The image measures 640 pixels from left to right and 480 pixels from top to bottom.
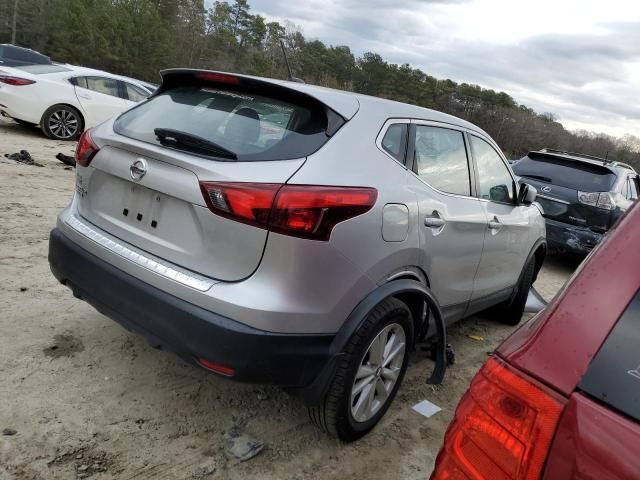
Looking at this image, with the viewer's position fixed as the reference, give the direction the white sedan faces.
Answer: facing away from the viewer and to the right of the viewer

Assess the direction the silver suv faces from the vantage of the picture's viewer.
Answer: facing away from the viewer and to the right of the viewer

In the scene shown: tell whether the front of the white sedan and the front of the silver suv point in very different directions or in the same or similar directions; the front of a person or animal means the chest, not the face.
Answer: same or similar directions

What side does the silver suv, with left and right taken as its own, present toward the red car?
right

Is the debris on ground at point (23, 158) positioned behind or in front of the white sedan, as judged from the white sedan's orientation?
behind

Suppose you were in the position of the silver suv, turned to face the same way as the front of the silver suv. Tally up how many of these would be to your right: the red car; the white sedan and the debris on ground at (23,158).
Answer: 1

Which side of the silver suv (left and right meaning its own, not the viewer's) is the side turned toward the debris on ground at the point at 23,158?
left

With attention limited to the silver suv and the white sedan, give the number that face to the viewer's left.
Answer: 0

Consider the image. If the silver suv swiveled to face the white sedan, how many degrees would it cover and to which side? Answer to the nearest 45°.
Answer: approximately 90° to its left
